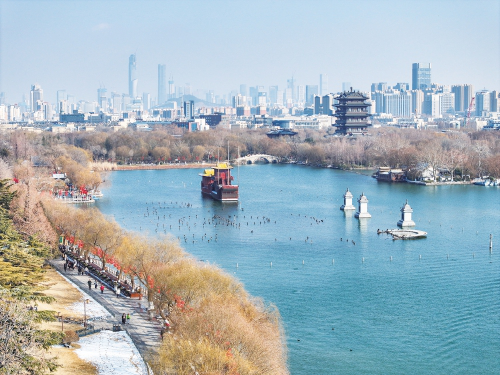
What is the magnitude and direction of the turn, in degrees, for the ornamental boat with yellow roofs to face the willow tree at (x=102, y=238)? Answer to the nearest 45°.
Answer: approximately 45° to its right

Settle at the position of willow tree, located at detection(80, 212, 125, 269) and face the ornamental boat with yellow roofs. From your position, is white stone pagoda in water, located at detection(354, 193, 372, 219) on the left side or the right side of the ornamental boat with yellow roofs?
right

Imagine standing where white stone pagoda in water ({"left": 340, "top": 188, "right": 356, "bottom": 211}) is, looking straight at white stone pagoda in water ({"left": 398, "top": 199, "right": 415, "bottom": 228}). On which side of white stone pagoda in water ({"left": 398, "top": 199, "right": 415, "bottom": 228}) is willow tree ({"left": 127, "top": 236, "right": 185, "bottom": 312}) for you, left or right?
right

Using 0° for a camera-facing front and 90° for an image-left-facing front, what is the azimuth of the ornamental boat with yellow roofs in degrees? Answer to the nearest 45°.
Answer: approximately 315°

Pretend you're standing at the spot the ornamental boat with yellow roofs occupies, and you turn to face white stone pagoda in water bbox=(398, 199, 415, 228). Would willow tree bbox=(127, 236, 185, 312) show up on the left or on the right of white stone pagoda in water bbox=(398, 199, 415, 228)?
right

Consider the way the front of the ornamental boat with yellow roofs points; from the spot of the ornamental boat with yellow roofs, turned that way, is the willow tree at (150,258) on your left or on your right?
on your right

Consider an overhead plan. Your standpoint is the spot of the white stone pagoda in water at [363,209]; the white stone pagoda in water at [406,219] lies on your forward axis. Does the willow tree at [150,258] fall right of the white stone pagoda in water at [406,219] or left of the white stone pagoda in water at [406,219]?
right

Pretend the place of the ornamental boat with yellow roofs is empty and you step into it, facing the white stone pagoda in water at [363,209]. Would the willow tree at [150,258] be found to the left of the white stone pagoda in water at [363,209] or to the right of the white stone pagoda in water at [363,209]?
right
